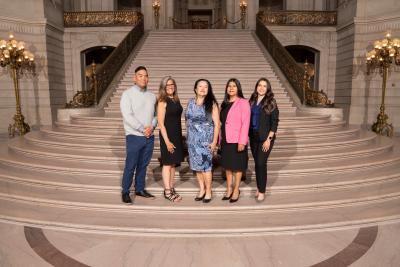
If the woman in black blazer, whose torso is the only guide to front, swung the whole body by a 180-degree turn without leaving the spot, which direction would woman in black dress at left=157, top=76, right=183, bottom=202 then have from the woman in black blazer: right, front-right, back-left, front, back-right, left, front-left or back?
back-left

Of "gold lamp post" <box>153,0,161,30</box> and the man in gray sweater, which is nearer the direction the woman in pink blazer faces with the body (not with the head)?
the man in gray sweater

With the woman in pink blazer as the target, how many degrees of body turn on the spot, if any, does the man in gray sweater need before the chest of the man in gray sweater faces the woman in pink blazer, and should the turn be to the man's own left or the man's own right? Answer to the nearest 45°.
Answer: approximately 45° to the man's own left

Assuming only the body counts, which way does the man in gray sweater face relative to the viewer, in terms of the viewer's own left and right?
facing the viewer and to the right of the viewer

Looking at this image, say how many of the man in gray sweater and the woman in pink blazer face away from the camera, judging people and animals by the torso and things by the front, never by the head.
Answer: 0

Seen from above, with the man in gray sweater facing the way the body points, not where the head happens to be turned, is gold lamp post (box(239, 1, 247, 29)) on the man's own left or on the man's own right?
on the man's own left

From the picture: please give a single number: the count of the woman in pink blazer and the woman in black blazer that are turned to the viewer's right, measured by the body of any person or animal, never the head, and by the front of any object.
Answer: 0

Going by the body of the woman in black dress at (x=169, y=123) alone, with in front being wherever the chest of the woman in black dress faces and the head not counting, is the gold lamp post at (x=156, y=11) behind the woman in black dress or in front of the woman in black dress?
behind

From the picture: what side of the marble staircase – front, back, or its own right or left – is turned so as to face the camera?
front

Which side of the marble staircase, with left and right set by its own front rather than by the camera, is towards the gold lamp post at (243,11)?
back

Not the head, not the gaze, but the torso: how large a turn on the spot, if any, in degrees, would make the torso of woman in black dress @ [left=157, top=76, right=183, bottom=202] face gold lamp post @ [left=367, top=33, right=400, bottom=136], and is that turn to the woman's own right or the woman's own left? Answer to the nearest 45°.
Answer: approximately 90° to the woman's own left

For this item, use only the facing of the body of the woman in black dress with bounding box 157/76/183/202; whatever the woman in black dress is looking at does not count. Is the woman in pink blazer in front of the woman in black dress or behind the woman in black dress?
in front
